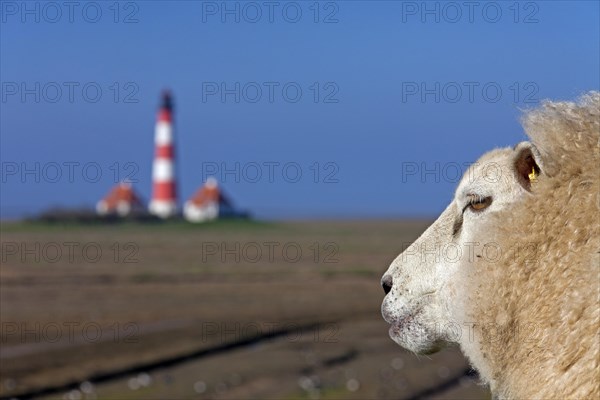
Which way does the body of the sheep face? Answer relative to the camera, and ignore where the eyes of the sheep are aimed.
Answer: to the viewer's left
